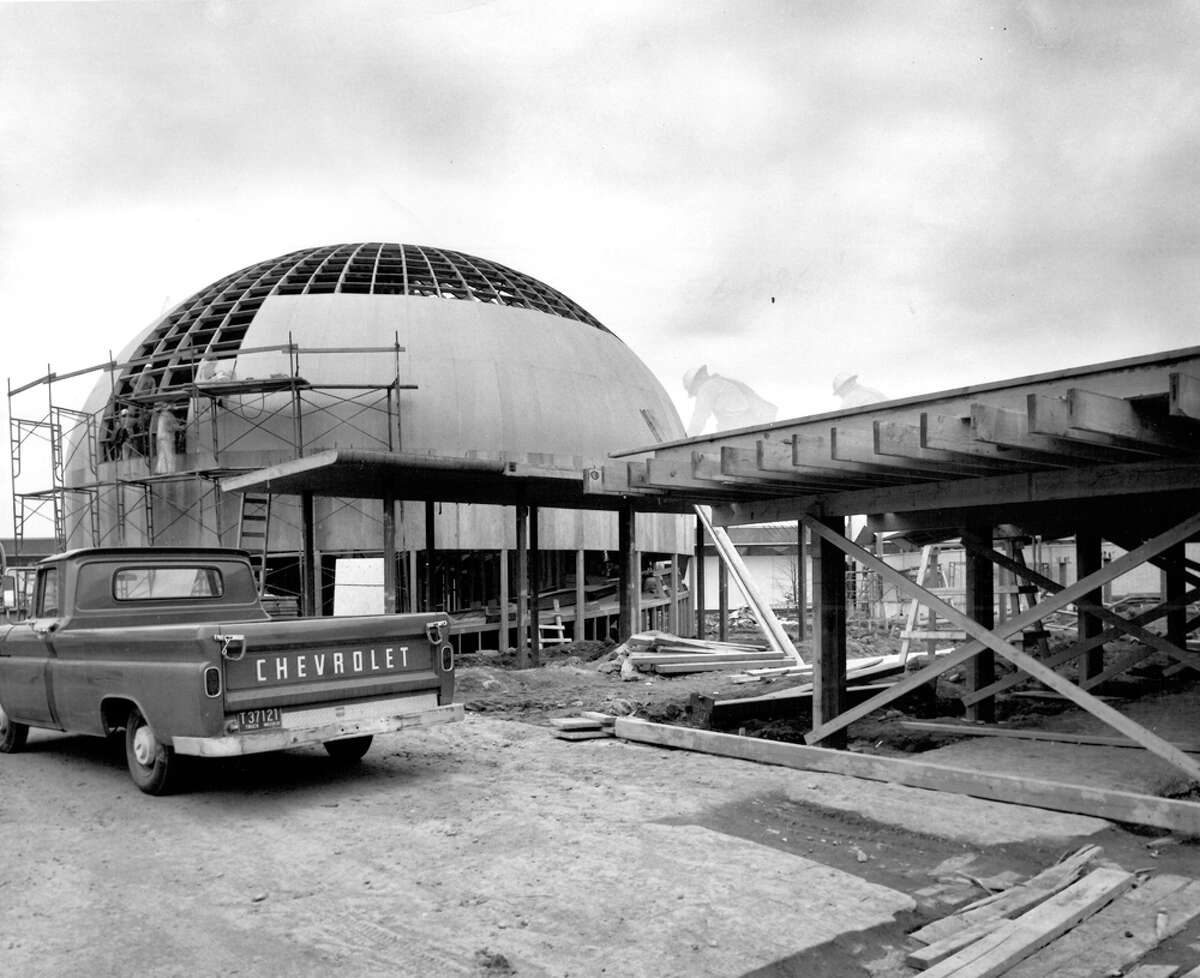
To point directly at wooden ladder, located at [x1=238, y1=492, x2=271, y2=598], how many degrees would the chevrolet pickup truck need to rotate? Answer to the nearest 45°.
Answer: approximately 45° to its right

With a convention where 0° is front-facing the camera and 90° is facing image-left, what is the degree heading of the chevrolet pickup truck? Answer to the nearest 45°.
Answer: approximately 135°

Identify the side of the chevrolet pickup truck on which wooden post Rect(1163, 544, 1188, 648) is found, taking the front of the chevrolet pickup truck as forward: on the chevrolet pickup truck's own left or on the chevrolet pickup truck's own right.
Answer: on the chevrolet pickup truck's own right

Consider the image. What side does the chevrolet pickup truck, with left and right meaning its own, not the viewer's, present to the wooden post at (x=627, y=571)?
right

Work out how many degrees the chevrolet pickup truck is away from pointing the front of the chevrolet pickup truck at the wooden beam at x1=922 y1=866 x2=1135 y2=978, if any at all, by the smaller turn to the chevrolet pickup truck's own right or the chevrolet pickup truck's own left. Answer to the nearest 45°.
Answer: approximately 180°

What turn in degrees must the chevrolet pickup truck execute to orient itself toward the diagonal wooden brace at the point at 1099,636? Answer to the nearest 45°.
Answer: approximately 135° to its right

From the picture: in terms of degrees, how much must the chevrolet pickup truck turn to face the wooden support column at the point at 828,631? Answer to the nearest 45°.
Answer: approximately 135° to its right

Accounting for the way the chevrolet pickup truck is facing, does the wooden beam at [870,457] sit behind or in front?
behind

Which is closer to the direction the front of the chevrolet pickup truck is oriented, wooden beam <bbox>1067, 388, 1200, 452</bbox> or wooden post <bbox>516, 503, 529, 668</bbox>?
the wooden post

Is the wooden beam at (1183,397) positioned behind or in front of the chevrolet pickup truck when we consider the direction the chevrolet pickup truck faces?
behind

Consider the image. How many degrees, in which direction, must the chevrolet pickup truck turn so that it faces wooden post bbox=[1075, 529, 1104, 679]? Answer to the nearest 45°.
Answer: approximately 135° to its right
